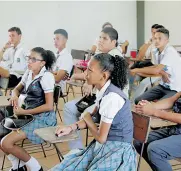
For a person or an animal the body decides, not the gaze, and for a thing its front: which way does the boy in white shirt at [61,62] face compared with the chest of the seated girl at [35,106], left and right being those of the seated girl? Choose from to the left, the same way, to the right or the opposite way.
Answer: the same way

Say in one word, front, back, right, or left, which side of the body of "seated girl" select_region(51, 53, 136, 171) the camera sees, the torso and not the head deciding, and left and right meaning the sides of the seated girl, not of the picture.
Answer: left

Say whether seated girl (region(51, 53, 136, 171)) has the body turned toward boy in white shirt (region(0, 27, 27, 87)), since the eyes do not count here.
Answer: no

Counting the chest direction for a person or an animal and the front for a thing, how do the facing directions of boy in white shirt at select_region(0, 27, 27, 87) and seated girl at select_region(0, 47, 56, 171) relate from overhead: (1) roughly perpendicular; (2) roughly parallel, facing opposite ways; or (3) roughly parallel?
roughly parallel

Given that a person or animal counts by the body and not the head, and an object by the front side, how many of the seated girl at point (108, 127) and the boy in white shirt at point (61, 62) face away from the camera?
0
